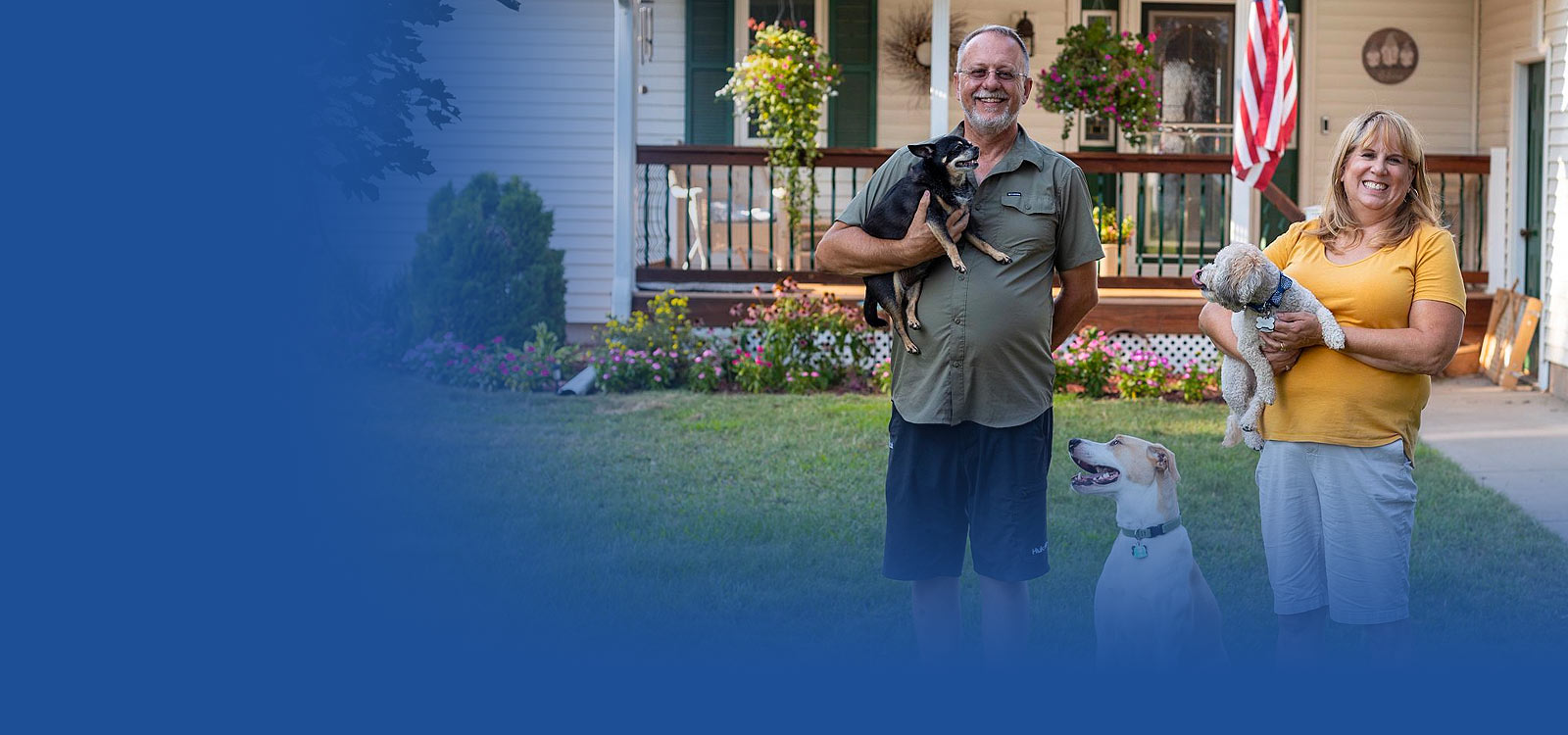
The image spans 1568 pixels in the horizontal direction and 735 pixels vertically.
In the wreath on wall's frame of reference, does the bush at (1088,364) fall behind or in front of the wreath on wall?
in front

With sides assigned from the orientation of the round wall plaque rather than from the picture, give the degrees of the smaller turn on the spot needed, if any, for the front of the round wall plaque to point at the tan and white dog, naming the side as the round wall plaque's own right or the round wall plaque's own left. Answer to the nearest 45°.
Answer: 0° — it already faces it

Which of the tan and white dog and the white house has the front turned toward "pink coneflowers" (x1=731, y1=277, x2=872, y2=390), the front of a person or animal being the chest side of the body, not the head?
the white house

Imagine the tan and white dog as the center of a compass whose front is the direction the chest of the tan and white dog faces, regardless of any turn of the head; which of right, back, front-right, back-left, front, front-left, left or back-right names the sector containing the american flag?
back-right

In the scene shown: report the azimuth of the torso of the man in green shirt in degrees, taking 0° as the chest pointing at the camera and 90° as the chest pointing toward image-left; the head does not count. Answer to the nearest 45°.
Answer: approximately 0°

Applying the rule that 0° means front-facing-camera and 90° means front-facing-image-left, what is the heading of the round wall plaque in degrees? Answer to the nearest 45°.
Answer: approximately 0°
